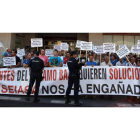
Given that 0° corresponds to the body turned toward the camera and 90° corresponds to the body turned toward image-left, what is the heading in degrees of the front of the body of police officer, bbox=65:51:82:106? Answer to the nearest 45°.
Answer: approximately 225°

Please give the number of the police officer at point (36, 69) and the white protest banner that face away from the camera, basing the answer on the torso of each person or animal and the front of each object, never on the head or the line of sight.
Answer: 1

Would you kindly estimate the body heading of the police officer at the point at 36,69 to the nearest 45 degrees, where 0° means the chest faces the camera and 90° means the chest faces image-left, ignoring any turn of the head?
approximately 180°

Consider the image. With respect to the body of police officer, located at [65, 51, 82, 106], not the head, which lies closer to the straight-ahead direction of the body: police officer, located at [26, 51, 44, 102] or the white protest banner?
the white protest banner

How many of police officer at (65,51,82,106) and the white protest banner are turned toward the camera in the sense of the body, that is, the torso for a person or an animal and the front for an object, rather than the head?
1

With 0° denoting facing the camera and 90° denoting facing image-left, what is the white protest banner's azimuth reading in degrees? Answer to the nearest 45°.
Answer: approximately 0°

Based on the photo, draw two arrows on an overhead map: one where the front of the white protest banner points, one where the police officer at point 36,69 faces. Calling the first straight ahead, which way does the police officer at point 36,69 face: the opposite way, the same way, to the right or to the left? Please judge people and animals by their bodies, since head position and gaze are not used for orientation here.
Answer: the opposite way
